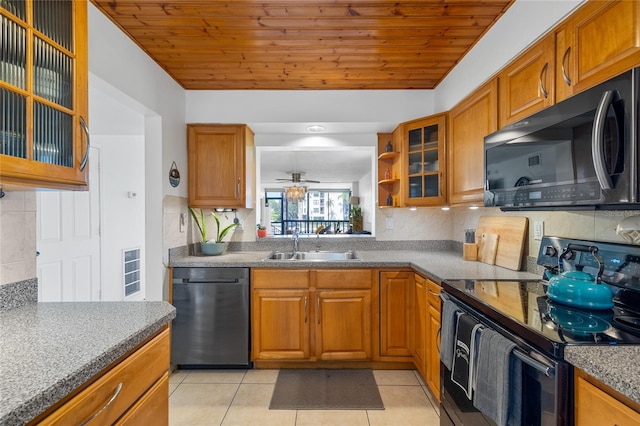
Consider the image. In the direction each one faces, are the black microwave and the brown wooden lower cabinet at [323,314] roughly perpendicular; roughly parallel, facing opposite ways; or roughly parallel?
roughly perpendicular

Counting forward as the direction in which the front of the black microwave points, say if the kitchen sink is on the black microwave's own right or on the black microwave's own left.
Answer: on the black microwave's own right

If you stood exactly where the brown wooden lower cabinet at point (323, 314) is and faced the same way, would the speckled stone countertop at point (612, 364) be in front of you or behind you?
in front

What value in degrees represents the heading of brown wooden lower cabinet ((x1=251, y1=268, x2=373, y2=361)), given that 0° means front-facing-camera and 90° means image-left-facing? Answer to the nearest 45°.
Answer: approximately 0°

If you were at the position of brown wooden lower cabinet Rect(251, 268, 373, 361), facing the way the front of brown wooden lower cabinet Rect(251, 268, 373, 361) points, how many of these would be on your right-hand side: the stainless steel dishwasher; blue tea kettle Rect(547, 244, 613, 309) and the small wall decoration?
2

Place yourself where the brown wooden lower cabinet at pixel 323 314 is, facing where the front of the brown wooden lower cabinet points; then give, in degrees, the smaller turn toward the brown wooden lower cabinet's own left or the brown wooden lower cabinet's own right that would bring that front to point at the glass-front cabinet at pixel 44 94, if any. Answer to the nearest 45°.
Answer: approximately 45° to the brown wooden lower cabinet's own right

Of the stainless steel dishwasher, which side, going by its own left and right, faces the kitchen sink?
left
